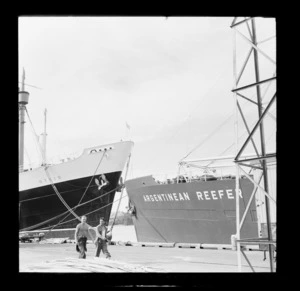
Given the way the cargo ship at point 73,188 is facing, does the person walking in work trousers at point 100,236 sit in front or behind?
in front

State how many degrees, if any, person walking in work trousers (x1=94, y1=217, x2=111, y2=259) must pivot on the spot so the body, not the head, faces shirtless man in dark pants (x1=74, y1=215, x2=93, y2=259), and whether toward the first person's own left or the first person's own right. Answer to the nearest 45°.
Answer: approximately 90° to the first person's own right

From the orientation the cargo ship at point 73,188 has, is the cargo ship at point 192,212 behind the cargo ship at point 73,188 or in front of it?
in front

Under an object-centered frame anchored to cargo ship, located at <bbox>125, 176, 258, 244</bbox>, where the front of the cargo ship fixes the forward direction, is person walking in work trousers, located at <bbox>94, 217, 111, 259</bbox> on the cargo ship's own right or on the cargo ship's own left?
on the cargo ship's own left

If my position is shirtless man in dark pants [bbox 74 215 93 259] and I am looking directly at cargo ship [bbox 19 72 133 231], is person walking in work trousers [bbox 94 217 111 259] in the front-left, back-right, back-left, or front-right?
front-right

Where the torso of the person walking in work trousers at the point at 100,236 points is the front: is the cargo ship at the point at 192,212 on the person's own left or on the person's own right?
on the person's own left

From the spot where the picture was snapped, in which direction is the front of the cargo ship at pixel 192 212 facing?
facing away from the viewer and to the left of the viewer

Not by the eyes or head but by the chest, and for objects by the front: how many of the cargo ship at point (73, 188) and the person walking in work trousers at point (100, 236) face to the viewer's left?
0

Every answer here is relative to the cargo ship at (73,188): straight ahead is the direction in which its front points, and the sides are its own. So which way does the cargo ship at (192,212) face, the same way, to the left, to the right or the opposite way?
the opposite way

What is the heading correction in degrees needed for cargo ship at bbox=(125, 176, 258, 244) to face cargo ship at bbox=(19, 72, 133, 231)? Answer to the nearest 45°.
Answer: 0° — it already faces it
